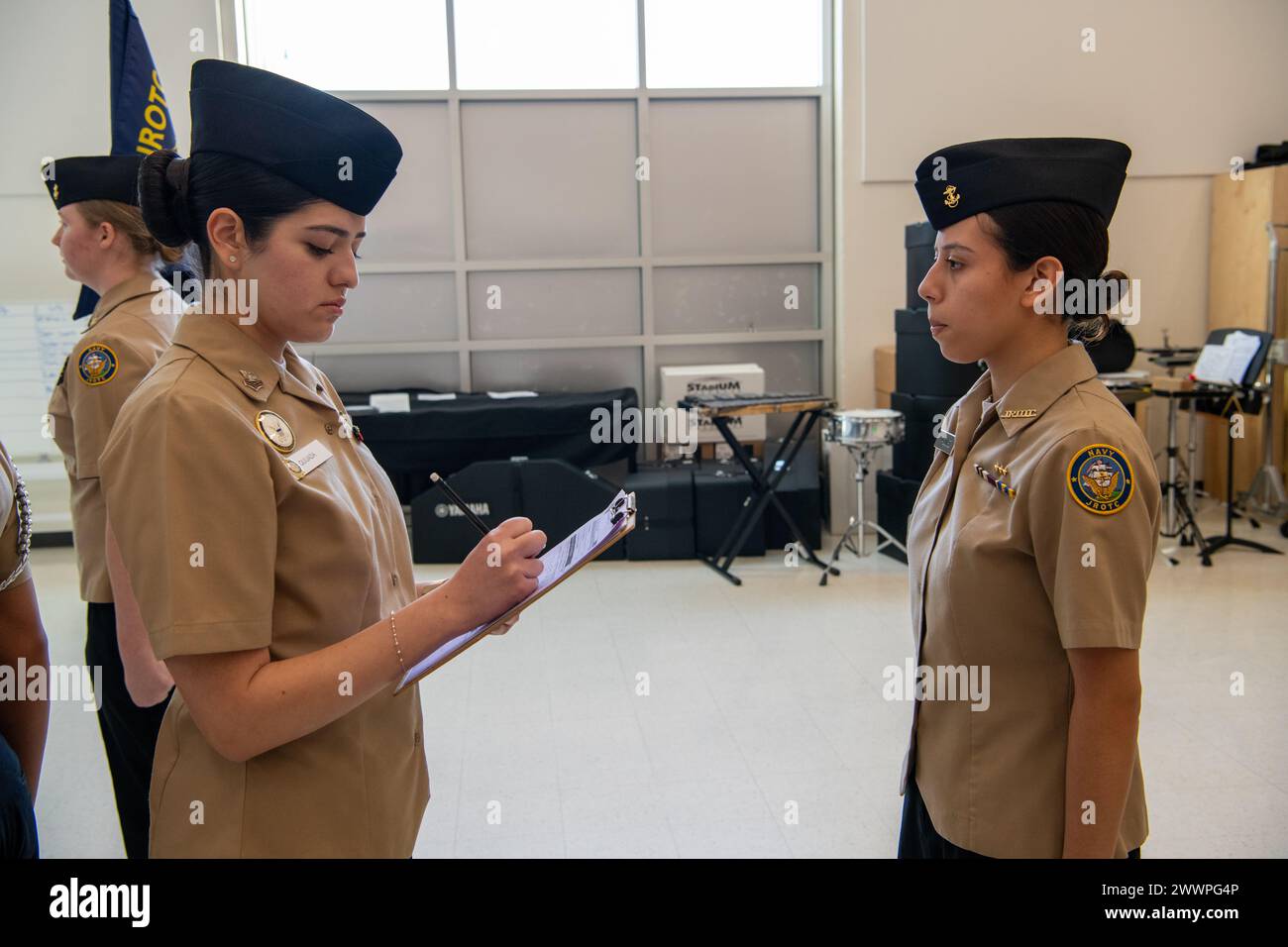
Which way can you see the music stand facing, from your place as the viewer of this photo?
facing the viewer and to the left of the viewer

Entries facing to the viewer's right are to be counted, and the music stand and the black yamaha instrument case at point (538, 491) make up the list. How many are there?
0

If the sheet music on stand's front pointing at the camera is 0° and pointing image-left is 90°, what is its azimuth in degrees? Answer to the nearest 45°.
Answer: approximately 45°

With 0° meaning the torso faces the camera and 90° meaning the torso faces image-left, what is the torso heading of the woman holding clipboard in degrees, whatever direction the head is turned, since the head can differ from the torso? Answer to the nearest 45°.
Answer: approximately 315°

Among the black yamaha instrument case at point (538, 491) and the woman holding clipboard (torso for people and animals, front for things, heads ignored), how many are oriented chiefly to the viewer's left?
0

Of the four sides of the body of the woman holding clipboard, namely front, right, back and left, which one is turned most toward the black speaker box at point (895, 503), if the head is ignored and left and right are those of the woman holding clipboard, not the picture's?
left

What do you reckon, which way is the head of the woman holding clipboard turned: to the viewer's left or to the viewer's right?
to the viewer's right

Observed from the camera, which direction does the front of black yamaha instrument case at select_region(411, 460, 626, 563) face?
facing the viewer

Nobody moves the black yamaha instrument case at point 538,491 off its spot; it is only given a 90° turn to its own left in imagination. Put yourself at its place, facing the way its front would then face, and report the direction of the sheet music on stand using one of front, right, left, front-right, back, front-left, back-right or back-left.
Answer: front

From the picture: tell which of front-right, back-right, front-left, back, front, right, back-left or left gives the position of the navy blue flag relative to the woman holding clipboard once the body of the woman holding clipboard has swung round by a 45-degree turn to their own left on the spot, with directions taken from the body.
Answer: left
